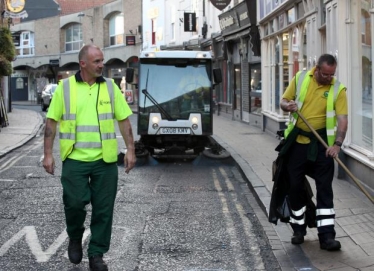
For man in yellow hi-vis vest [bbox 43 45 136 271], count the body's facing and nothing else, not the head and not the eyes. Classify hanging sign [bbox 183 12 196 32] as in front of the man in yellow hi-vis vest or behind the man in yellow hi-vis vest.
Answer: behind

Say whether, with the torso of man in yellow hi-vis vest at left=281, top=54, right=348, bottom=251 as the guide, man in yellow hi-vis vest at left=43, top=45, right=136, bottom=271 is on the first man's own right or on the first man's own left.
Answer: on the first man's own right

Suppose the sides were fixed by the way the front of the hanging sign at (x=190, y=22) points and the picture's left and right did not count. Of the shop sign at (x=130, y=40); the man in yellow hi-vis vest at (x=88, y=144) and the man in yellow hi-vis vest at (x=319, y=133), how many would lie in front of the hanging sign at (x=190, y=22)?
2

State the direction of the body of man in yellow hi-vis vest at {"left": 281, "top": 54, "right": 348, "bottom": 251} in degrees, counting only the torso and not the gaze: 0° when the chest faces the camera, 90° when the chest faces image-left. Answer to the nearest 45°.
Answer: approximately 0°

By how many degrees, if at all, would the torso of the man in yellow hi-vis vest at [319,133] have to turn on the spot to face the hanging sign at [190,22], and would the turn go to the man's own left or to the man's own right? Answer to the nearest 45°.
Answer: approximately 180°
